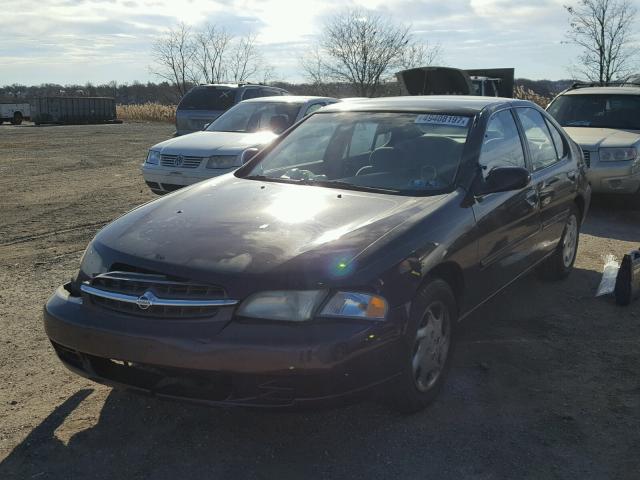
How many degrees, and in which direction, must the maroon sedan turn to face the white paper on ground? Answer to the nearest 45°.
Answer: approximately 180°

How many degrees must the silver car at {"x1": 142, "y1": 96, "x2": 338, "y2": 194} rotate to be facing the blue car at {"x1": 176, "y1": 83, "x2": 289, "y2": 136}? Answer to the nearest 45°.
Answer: approximately 135° to its right

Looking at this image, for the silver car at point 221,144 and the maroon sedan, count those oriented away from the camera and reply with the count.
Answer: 0

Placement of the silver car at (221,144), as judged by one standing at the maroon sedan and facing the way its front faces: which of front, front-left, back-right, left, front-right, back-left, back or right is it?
back-right

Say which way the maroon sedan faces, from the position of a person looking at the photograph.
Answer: facing the viewer and to the left of the viewer

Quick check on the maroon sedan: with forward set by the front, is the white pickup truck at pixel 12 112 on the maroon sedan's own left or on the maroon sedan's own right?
on the maroon sedan's own right

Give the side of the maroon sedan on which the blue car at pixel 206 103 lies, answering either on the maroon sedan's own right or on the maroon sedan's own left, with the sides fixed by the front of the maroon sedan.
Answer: on the maroon sedan's own right
